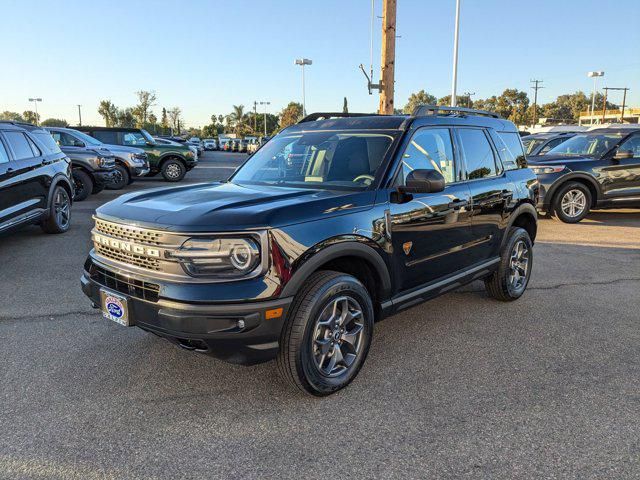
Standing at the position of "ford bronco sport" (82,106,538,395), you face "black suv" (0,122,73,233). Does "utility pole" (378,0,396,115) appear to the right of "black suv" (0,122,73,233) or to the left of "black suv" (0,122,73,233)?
right

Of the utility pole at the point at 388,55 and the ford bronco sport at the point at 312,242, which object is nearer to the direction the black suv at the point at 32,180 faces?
the ford bronco sport

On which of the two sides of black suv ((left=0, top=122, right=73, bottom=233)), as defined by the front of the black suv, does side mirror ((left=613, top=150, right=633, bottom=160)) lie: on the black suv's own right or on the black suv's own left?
on the black suv's own left

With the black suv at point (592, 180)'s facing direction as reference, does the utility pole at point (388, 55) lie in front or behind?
in front

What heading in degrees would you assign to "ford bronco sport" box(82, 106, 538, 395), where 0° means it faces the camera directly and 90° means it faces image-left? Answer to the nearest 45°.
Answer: approximately 45°

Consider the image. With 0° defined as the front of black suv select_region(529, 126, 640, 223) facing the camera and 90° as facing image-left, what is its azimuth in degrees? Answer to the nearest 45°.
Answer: approximately 45°

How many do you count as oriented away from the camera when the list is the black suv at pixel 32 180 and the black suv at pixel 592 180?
0

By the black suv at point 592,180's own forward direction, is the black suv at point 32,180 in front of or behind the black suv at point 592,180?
in front

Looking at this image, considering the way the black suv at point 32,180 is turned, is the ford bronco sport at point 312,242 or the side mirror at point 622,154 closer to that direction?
the ford bronco sport

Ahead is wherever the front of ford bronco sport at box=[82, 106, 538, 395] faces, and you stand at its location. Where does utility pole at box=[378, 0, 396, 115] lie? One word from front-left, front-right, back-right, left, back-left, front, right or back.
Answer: back-right

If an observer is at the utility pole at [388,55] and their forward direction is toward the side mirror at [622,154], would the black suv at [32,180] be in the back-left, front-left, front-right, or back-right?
back-right

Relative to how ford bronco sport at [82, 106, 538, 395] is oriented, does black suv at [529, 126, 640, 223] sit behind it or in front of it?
behind

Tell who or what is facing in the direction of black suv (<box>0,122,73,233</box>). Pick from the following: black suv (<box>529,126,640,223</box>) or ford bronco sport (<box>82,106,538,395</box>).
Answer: black suv (<box>529,126,640,223</box>)

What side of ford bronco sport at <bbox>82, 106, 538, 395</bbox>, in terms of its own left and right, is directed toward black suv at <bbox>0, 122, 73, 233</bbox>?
right
